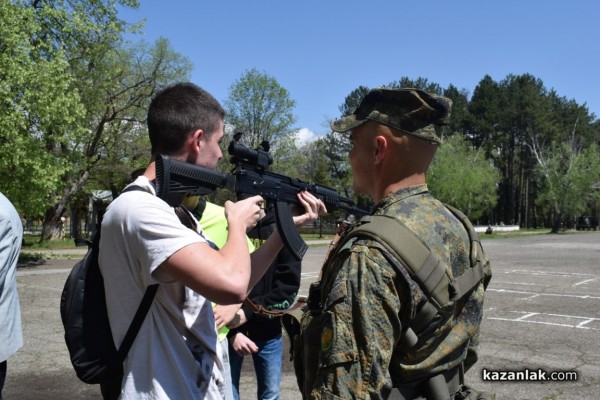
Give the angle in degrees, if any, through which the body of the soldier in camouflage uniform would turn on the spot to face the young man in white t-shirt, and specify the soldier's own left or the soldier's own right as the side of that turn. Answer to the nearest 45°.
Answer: approximately 45° to the soldier's own left

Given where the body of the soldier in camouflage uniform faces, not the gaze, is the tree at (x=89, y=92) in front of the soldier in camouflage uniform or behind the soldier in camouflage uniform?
in front

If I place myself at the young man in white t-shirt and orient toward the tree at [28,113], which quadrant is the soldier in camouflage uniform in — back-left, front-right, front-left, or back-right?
back-right

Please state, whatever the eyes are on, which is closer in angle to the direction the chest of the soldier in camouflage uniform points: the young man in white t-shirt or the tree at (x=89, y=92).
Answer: the tree

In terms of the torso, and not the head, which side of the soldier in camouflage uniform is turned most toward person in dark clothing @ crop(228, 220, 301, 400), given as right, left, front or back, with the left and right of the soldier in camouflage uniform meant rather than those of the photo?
front

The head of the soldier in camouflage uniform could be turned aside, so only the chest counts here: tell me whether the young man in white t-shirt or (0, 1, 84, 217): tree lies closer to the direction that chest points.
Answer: the tree

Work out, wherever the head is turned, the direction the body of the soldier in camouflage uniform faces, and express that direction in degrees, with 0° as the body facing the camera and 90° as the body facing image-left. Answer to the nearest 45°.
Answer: approximately 135°

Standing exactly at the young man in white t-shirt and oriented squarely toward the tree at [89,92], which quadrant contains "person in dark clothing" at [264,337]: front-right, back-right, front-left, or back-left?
front-right

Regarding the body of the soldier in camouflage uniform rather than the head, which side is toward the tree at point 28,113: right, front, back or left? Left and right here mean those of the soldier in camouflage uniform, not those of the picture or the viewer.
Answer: front
